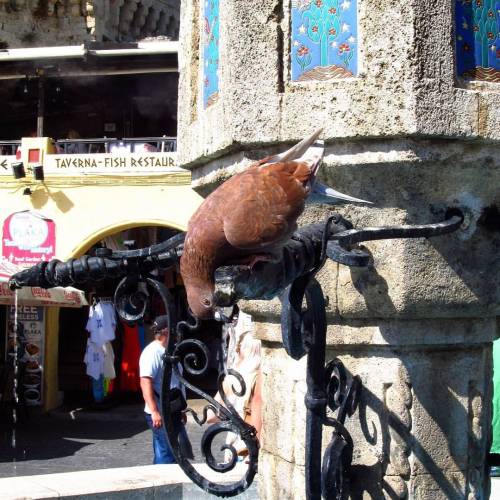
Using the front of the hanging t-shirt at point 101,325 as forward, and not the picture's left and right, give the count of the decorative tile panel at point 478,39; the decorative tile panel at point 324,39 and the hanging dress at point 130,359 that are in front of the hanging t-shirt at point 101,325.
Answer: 2

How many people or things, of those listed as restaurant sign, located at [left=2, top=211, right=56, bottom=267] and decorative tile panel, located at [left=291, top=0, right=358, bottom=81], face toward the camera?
2

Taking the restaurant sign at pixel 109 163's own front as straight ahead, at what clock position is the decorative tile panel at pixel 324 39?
The decorative tile panel is roughly at 12 o'clock from the restaurant sign.

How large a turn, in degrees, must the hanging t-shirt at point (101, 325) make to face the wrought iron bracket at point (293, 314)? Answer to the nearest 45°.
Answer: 0° — it already faces it

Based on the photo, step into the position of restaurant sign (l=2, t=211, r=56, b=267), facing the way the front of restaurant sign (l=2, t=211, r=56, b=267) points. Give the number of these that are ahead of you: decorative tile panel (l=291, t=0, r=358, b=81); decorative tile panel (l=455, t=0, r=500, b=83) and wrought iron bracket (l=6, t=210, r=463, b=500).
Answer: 3

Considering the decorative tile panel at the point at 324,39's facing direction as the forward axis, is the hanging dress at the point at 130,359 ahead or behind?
behind

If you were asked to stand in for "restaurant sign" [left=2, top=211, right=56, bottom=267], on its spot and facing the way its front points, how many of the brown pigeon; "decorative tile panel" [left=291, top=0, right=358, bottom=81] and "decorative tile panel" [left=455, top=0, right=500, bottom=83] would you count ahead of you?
3

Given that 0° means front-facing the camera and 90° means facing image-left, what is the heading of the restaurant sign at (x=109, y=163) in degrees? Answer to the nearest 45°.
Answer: approximately 0°
